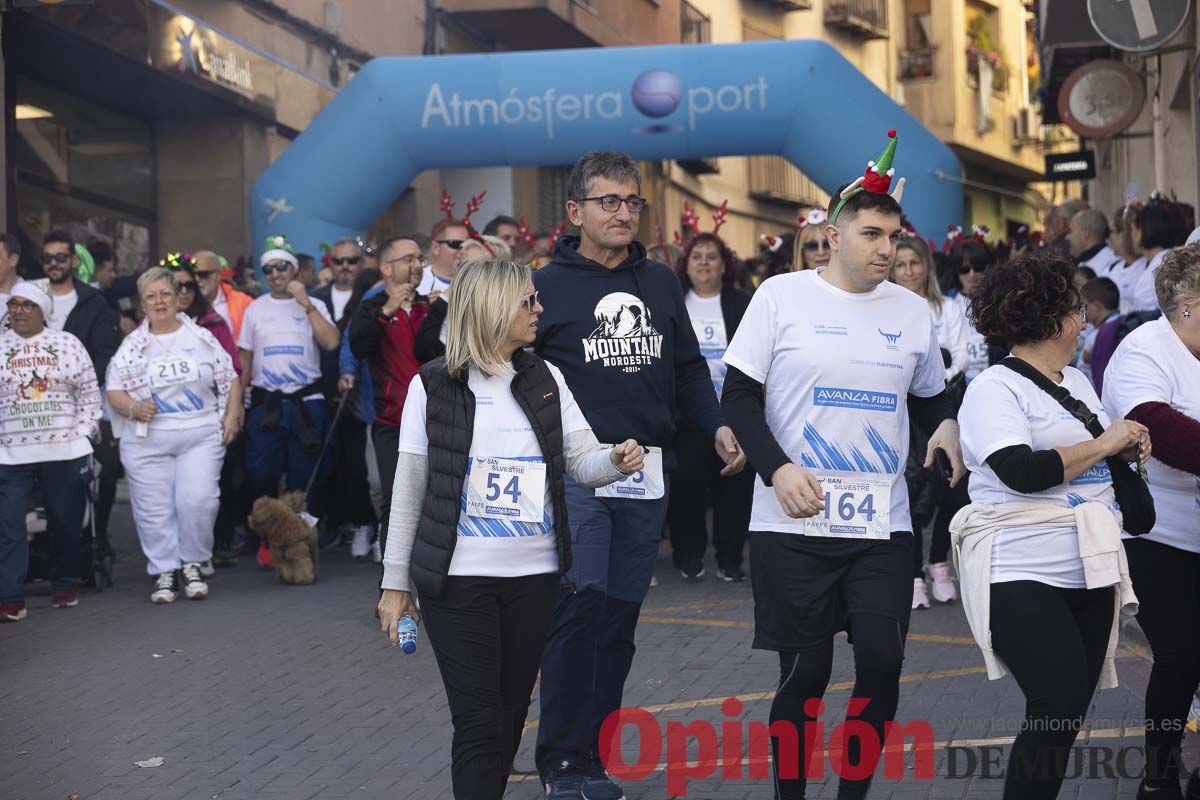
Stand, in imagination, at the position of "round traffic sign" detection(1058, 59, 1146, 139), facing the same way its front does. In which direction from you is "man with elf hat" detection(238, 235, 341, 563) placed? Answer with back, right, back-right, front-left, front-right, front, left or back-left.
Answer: front-right

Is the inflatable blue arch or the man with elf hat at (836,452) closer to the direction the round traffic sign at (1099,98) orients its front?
the man with elf hat

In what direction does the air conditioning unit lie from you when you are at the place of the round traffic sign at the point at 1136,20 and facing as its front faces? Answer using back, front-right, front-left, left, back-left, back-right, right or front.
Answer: back

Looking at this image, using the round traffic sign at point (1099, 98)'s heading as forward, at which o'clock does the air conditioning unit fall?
The air conditioning unit is roughly at 6 o'clock from the round traffic sign.

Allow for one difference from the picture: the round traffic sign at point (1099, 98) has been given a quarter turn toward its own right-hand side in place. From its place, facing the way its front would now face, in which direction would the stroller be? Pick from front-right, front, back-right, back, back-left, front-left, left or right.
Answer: front-left

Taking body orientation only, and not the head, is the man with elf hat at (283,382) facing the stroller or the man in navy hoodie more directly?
the man in navy hoodie

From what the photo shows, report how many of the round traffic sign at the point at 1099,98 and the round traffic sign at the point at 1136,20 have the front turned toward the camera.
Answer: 2

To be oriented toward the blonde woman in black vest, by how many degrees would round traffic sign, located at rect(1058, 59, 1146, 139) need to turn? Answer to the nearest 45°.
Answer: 0° — it already faces them

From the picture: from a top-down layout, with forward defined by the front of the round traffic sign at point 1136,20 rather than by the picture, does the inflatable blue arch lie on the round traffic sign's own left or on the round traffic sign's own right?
on the round traffic sign's own right

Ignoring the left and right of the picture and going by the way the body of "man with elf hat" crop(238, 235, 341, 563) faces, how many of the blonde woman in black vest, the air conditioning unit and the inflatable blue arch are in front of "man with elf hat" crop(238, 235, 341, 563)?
1
